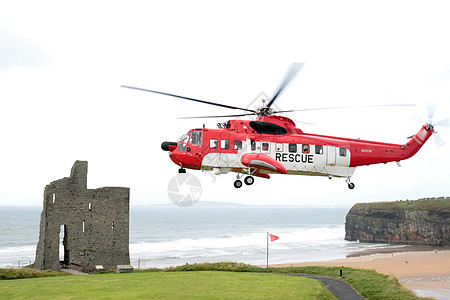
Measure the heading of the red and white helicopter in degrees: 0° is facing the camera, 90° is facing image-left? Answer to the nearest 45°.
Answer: approximately 90°

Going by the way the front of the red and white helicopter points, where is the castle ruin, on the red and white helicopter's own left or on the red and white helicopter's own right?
on the red and white helicopter's own right
